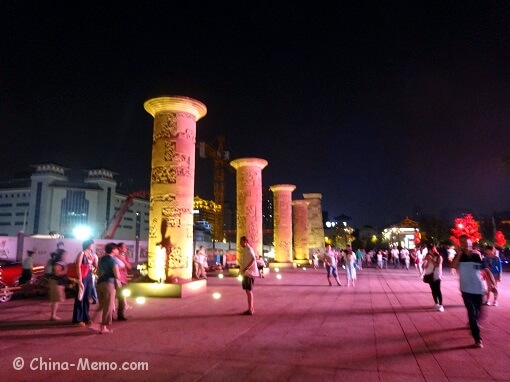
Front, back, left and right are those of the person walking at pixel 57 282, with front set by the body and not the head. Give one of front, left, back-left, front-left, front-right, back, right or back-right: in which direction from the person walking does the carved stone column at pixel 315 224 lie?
front-left

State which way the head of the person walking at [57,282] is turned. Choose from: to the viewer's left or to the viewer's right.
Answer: to the viewer's right

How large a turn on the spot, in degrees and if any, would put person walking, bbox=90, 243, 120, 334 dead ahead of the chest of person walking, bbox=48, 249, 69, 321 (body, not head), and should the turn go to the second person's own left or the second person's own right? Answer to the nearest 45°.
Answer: approximately 45° to the second person's own right

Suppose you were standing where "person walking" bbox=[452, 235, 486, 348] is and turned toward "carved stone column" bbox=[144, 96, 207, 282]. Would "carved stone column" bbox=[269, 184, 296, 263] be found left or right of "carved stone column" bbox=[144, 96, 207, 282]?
right

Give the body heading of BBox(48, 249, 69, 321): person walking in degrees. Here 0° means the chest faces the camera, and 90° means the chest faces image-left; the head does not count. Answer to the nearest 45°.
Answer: approximately 270°

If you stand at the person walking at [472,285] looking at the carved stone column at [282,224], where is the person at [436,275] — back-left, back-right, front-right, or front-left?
front-right
